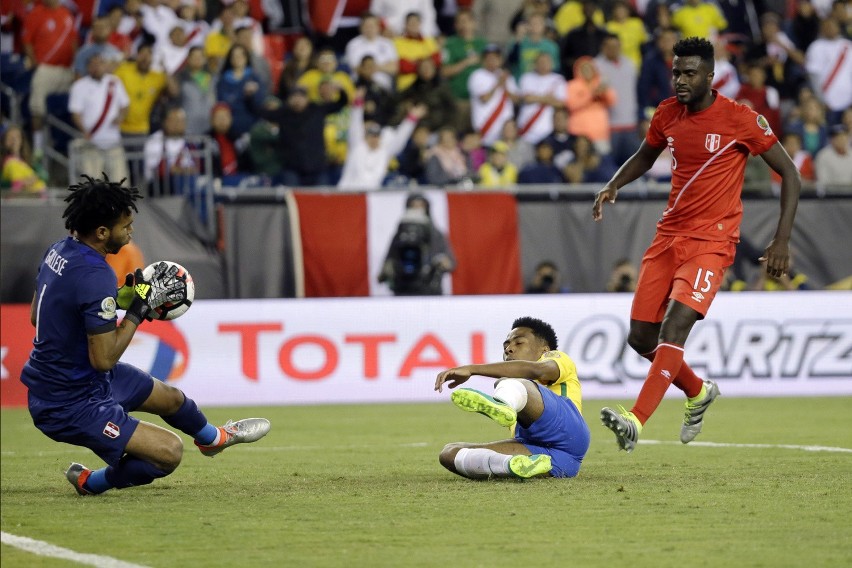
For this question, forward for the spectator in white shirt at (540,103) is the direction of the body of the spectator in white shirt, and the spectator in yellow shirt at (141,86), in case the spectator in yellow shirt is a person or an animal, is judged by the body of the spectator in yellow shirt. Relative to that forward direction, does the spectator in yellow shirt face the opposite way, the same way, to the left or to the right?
the same way

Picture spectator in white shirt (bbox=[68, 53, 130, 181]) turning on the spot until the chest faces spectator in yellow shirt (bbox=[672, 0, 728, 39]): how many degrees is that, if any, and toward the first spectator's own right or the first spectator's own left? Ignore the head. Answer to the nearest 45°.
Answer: approximately 90° to the first spectator's own left

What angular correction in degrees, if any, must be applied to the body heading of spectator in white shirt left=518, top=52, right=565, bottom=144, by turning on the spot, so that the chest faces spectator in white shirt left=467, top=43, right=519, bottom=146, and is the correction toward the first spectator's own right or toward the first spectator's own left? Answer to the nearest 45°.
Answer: approximately 90° to the first spectator's own right

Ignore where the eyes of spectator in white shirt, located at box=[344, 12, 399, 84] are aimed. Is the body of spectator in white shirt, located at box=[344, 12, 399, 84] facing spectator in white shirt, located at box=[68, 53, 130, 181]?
no

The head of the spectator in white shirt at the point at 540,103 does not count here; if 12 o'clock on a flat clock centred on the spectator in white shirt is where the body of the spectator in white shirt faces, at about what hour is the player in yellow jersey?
The player in yellow jersey is roughly at 12 o'clock from the spectator in white shirt.

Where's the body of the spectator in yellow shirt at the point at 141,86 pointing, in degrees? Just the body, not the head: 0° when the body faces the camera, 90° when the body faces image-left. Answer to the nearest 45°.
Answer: approximately 0°

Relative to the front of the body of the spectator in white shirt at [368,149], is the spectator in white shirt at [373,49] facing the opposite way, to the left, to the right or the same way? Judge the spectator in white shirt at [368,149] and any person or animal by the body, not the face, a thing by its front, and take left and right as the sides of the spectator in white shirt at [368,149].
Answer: the same way

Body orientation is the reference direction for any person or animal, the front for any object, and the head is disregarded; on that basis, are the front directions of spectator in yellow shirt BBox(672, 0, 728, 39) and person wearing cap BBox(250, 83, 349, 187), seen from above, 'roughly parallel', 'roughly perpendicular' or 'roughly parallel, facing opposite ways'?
roughly parallel

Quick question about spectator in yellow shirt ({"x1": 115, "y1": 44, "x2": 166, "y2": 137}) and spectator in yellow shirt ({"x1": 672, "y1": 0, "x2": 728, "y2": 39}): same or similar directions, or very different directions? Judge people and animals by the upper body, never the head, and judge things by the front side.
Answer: same or similar directions

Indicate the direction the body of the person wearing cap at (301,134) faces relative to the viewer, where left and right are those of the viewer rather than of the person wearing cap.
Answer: facing the viewer

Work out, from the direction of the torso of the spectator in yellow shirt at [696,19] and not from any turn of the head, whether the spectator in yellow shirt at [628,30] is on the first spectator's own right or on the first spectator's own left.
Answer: on the first spectator's own right

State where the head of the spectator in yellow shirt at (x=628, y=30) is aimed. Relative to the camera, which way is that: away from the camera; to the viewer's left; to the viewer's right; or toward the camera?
toward the camera

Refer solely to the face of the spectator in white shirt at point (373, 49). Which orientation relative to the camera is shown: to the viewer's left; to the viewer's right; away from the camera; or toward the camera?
toward the camera

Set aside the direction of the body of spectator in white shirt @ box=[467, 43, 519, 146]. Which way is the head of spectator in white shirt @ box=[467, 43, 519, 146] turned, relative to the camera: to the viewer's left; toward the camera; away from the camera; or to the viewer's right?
toward the camera

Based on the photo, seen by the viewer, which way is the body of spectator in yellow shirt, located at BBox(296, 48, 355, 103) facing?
toward the camera

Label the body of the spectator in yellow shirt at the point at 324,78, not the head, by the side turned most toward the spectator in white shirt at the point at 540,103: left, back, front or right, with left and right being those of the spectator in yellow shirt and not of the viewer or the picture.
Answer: left
